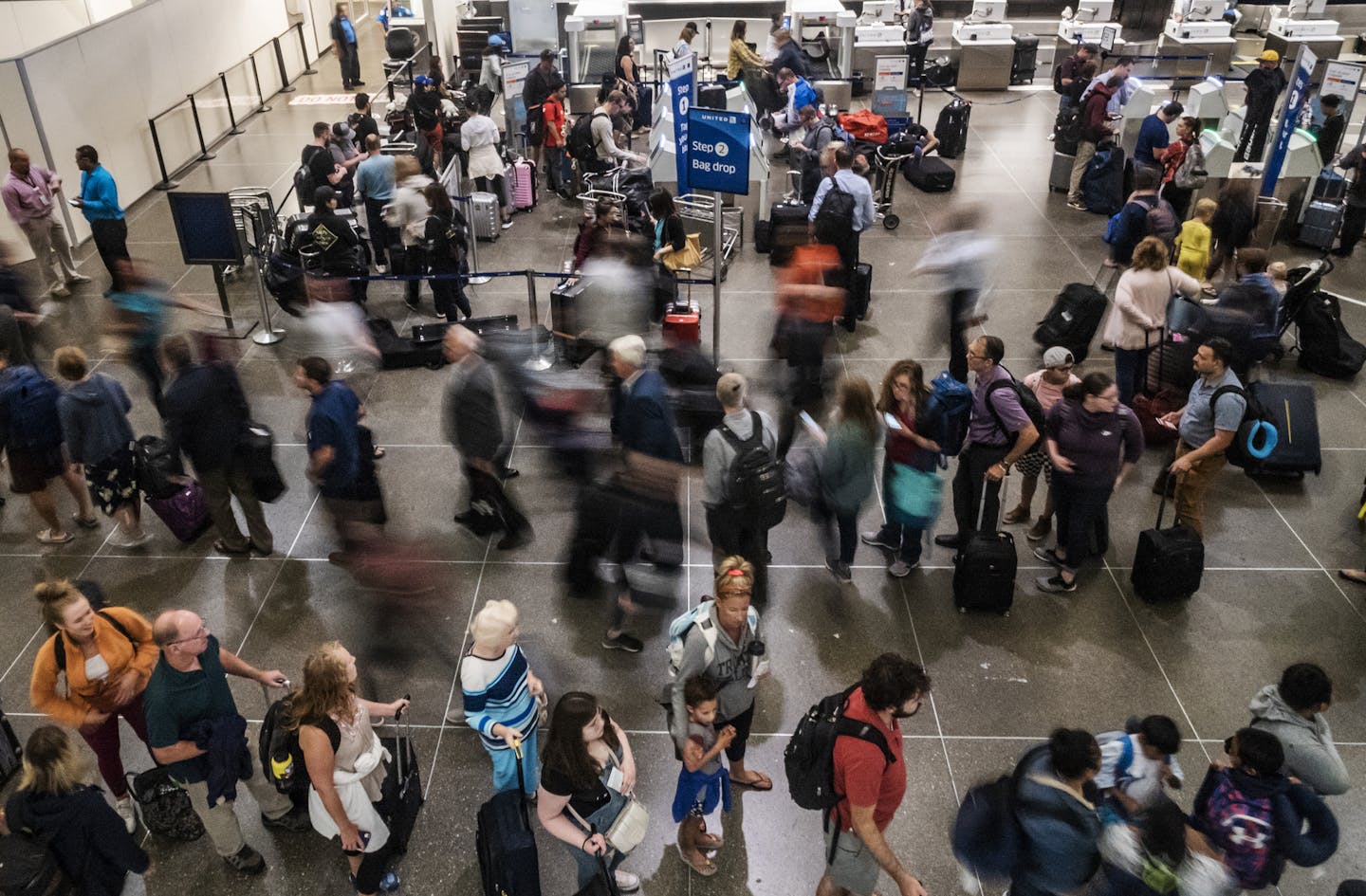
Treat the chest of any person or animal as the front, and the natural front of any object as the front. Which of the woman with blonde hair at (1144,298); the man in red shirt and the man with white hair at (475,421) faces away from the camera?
the woman with blonde hair

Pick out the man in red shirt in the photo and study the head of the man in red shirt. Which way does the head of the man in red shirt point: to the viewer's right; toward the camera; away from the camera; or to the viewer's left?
to the viewer's right

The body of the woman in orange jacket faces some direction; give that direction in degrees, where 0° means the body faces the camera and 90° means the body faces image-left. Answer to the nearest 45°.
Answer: approximately 315°

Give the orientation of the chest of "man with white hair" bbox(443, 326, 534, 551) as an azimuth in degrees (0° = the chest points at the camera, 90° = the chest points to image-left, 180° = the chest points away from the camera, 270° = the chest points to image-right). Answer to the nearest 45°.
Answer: approximately 90°

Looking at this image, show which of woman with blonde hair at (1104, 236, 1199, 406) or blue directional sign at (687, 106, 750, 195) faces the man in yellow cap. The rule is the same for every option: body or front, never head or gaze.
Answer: the woman with blonde hair

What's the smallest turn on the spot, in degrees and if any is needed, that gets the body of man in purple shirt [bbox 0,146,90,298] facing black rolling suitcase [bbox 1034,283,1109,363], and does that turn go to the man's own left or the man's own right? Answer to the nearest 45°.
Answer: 0° — they already face it

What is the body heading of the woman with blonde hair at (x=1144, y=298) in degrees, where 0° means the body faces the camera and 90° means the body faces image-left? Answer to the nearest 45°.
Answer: approximately 180°

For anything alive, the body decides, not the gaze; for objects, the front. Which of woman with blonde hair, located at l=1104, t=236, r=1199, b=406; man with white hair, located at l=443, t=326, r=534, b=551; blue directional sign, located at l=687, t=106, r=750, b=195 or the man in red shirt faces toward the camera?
the blue directional sign

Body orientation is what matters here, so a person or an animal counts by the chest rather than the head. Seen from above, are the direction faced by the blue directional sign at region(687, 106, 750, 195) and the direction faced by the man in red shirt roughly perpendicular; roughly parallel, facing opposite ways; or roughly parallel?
roughly perpendicular

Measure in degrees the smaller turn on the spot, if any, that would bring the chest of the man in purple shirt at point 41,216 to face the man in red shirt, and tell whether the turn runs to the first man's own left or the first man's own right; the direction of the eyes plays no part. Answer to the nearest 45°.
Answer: approximately 45° to the first man's own right

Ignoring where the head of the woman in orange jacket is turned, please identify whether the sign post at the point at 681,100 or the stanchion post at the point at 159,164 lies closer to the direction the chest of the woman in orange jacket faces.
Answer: the sign post

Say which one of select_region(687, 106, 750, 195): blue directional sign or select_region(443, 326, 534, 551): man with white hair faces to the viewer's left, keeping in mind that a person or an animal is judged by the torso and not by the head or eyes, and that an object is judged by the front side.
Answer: the man with white hair

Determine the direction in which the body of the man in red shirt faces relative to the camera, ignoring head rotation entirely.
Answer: to the viewer's right
